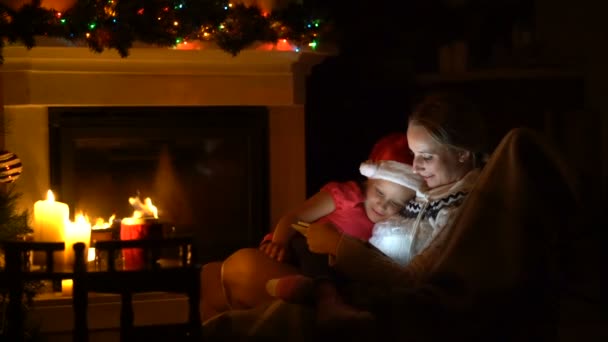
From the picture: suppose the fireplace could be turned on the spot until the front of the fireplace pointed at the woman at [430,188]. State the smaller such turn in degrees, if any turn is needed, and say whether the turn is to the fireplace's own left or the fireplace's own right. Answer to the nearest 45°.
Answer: approximately 45° to the fireplace's own left

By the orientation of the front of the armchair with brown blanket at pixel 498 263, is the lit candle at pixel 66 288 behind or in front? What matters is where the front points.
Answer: in front

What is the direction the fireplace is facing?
toward the camera

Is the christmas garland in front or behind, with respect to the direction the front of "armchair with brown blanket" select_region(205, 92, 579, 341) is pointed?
in front

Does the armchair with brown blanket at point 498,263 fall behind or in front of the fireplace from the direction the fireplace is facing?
in front

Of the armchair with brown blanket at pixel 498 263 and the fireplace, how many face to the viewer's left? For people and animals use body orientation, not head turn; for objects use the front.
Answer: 1

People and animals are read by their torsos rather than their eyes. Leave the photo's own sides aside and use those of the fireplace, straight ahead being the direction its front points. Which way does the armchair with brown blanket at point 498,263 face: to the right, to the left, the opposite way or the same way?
to the right

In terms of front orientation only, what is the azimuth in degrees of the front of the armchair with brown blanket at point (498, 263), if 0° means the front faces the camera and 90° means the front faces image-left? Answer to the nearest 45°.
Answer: approximately 90°

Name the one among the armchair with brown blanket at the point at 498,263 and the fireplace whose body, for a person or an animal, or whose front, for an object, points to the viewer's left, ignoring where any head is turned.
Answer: the armchair with brown blanket
